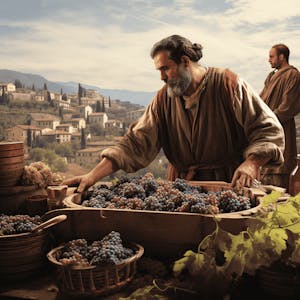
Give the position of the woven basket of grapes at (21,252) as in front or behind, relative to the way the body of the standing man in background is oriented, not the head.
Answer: in front

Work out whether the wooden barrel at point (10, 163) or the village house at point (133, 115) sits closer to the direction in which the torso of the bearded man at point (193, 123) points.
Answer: the wooden barrel

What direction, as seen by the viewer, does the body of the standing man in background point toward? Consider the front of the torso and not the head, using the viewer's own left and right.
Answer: facing the viewer and to the left of the viewer

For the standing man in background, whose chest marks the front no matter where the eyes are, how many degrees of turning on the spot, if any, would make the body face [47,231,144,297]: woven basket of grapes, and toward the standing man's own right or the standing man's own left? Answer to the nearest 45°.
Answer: approximately 45° to the standing man's own left

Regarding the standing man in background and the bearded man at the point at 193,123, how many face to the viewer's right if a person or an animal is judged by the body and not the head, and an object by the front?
0

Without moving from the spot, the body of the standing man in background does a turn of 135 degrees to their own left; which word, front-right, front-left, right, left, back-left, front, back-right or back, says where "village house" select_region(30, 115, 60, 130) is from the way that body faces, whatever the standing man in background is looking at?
back-left

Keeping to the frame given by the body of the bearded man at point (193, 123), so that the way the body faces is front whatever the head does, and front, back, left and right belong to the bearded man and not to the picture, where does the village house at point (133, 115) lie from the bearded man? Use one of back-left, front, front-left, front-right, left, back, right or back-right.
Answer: back-right

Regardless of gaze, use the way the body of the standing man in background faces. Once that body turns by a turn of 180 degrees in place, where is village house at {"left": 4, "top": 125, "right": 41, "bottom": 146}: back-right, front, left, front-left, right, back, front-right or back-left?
left

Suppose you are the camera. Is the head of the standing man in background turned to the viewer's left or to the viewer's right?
to the viewer's left

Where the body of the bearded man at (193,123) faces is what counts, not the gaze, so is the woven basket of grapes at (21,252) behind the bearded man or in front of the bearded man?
in front

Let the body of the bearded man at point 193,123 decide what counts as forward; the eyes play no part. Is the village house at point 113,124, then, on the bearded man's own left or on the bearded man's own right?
on the bearded man's own right

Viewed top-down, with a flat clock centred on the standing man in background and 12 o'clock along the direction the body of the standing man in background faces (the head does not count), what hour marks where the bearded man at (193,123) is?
The bearded man is roughly at 11 o'clock from the standing man in background.

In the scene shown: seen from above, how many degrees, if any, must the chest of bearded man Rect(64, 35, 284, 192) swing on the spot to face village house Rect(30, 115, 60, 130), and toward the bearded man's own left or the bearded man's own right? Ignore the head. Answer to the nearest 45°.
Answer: approximately 135° to the bearded man's own right

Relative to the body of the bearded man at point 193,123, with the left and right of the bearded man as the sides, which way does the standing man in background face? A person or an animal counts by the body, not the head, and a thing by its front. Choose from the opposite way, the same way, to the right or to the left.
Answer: the same way

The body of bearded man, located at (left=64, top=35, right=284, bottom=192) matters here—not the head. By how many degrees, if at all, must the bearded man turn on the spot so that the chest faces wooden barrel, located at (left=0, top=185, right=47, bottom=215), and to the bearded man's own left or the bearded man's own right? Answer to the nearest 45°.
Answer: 0° — they already face it

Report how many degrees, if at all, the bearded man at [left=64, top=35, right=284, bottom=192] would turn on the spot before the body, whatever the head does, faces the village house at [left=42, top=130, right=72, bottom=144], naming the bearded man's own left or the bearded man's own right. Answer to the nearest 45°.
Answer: approximately 135° to the bearded man's own right

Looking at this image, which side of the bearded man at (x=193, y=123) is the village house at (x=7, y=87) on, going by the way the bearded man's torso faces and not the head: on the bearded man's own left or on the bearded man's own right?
on the bearded man's own right

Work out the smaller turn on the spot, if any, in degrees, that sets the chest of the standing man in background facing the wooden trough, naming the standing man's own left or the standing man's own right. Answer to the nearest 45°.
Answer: approximately 45° to the standing man's own left
